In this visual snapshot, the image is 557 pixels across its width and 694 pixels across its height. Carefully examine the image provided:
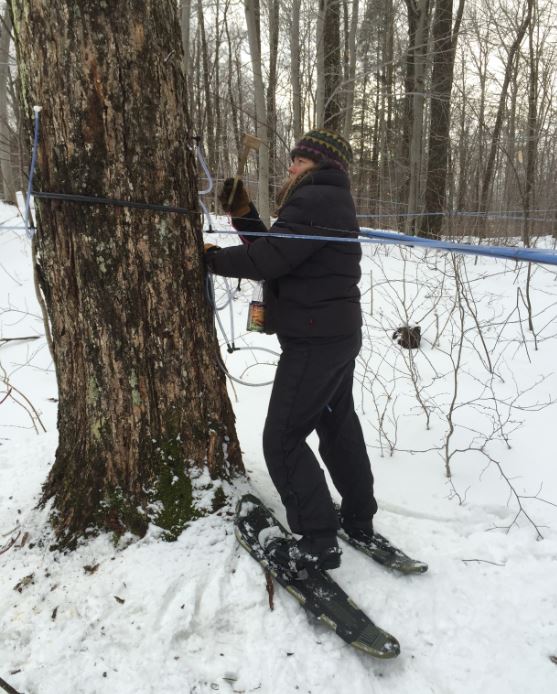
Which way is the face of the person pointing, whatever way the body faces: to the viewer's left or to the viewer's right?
to the viewer's left

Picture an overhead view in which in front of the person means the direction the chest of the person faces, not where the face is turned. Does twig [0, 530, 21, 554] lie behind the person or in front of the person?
in front

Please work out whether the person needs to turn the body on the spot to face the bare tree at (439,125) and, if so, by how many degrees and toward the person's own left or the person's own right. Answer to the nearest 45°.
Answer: approximately 90° to the person's own right

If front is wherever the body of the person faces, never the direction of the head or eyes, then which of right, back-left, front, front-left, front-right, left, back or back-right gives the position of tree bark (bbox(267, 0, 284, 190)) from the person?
right

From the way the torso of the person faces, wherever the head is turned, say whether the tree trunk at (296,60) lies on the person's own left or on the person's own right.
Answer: on the person's own right

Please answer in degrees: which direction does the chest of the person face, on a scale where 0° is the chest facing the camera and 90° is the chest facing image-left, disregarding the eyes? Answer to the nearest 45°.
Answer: approximately 90°

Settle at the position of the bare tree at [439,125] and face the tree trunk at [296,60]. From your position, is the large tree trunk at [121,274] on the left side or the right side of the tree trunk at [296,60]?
left

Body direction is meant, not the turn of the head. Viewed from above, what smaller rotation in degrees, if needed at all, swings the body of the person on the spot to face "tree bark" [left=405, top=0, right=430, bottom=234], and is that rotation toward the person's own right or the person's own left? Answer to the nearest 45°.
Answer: approximately 90° to the person's own right
